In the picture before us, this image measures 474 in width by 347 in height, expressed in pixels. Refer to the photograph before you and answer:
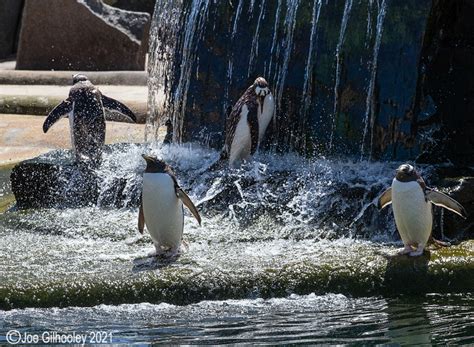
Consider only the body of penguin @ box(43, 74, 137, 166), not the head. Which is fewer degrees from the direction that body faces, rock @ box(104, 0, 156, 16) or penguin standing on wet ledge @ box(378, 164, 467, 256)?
the rock

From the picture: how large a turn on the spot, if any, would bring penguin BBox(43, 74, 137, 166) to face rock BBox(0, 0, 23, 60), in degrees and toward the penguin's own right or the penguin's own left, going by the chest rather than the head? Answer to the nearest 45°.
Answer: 0° — it already faces it

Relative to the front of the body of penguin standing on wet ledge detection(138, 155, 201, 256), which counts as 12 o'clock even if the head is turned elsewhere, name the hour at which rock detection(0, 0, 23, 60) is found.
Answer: The rock is roughly at 4 o'clock from the penguin standing on wet ledge.

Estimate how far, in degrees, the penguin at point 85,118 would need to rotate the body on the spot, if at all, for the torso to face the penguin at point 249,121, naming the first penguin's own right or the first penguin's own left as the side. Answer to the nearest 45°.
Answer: approximately 135° to the first penguin's own right

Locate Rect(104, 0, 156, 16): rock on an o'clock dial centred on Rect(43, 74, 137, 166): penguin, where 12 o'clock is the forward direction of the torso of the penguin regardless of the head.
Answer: The rock is roughly at 12 o'clock from the penguin.

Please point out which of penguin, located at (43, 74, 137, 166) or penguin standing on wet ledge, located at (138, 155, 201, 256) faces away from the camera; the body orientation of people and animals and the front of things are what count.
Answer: the penguin

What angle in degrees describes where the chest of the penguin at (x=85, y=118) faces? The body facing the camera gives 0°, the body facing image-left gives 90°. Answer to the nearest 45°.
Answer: approximately 180°

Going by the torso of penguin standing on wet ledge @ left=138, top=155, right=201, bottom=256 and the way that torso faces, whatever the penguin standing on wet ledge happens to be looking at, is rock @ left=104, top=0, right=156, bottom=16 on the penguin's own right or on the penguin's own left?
on the penguin's own right

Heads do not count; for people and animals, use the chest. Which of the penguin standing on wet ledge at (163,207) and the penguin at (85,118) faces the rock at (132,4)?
the penguin

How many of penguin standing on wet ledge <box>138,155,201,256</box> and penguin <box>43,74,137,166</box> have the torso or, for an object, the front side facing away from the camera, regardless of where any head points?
1

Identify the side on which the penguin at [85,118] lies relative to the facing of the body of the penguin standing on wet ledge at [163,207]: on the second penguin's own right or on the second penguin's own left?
on the second penguin's own right

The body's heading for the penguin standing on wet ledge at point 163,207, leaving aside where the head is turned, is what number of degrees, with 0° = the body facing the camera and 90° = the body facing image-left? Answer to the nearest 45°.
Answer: approximately 45°
